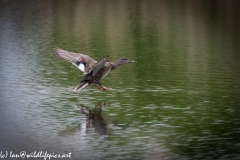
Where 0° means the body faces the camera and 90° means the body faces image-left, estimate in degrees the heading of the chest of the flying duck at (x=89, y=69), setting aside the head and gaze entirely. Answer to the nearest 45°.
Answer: approximately 270°
